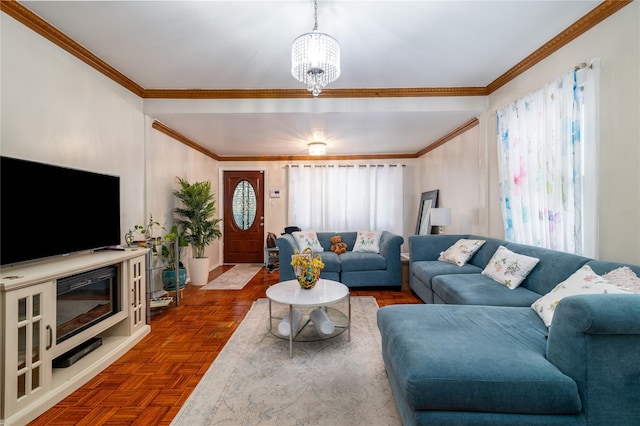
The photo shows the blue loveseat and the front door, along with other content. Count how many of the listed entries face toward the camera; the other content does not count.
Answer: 2

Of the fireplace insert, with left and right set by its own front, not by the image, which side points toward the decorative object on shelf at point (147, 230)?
left

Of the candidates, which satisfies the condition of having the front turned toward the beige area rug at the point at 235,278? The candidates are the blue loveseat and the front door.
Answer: the front door

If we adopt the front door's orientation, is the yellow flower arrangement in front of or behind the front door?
in front

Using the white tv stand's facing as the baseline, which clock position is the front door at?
The front door is roughly at 9 o'clock from the white tv stand.

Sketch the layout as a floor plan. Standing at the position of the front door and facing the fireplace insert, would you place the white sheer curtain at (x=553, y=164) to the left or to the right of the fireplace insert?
left

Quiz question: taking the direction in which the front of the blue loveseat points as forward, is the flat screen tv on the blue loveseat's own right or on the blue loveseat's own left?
on the blue loveseat's own right

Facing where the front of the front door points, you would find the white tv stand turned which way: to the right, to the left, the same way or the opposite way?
to the left

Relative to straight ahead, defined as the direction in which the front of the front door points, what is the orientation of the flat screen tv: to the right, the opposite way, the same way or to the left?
to the left

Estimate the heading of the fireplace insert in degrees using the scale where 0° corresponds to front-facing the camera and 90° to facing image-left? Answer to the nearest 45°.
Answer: approximately 315°

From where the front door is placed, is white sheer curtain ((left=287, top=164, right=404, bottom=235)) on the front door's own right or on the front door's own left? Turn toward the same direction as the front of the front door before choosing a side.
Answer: on the front door's own left

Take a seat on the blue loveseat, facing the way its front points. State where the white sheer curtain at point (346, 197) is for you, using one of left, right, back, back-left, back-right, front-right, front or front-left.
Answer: back

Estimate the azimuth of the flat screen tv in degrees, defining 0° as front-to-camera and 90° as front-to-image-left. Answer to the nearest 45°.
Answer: approximately 315°

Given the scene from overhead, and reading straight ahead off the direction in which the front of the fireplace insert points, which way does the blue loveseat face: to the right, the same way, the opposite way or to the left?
to the right

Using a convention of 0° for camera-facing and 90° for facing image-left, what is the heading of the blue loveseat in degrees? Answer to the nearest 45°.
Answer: approximately 0°

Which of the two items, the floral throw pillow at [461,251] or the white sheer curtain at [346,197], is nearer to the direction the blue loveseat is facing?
the floral throw pillow
